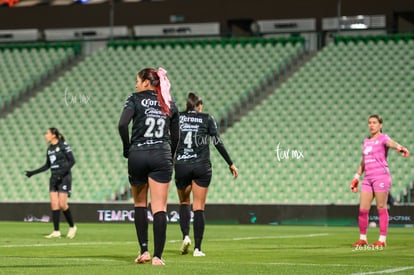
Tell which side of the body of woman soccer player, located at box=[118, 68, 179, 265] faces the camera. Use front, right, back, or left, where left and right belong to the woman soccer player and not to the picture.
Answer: back

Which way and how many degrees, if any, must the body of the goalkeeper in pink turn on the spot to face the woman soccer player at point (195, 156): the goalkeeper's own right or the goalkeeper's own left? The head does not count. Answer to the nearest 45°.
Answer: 0° — they already face them

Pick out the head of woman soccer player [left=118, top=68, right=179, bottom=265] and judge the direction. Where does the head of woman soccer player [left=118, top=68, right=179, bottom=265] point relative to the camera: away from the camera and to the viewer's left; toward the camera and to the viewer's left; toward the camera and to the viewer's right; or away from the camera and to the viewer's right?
away from the camera and to the viewer's left

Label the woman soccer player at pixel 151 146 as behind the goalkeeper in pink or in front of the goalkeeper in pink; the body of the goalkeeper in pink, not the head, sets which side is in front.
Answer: in front

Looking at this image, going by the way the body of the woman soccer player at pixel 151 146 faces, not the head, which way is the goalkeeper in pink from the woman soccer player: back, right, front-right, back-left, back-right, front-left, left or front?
front-right

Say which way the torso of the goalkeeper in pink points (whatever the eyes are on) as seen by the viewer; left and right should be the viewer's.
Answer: facing the viewer and to the left of the viewer

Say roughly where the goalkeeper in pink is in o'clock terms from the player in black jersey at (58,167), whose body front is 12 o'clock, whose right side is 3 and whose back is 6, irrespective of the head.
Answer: The goalkeeper in pink is roughly at 9 o'clock from the player in black jersey.

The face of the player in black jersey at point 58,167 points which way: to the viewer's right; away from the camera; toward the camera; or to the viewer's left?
to the viewer's left

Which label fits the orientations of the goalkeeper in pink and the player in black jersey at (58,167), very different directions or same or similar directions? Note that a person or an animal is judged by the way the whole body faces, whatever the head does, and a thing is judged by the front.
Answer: same or similar directions

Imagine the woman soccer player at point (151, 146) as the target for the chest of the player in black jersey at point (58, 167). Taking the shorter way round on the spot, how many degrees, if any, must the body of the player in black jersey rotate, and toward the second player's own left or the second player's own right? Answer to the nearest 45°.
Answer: approximately 45° to the second player's own left

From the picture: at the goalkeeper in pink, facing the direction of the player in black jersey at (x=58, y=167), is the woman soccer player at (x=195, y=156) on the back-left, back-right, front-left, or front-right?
front-left

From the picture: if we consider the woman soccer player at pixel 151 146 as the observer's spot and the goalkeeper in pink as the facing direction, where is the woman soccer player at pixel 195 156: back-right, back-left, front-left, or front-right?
front-left

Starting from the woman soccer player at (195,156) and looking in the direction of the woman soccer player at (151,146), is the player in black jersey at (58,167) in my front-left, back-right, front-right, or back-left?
back-right
